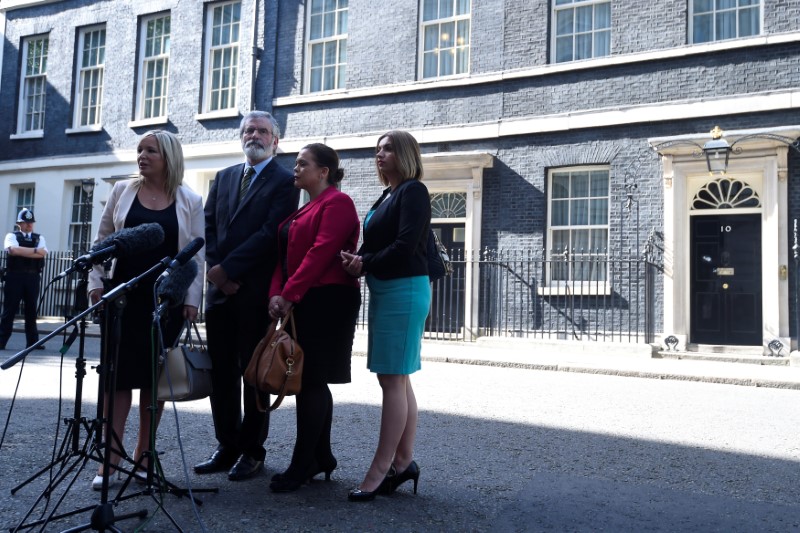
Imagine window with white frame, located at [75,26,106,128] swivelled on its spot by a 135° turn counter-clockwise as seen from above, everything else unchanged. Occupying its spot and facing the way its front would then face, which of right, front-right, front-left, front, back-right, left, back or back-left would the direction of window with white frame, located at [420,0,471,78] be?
front-right

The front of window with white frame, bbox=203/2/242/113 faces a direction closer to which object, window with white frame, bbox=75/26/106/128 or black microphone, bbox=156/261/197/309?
the black microphone

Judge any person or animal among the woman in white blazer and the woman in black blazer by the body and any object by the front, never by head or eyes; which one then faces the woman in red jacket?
the woman in black blazer

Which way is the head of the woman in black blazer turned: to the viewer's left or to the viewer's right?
to the viewer's left

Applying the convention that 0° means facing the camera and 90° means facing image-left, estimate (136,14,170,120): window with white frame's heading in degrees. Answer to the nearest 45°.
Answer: approximately 45°

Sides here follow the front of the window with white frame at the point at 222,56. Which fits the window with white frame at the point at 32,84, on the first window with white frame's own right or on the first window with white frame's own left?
on the first window with white frame's own right

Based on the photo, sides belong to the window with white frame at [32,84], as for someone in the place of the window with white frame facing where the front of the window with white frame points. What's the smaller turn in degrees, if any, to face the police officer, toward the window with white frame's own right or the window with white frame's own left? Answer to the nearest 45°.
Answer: approximately 45° to the window with white frame's own left

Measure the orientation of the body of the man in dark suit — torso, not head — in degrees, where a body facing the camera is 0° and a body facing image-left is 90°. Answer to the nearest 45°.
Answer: approximately 45°

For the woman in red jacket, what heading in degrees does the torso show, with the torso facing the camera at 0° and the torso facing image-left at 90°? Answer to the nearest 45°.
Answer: approximately 90°

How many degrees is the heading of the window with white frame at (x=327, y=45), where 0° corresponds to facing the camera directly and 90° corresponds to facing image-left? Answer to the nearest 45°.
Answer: approximately 45°
